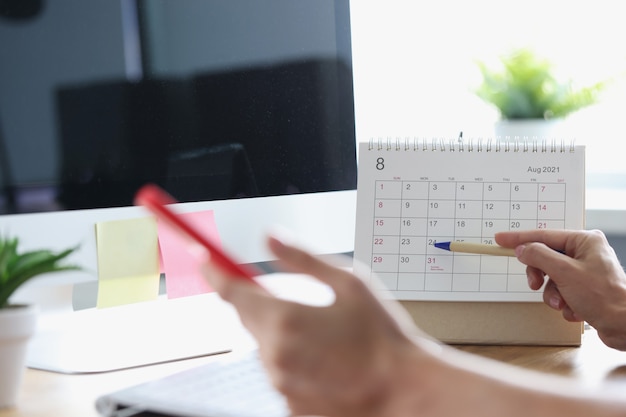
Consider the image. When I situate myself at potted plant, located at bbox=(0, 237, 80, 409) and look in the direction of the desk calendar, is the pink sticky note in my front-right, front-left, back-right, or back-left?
front-left

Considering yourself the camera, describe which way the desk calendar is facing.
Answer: facing the viewer

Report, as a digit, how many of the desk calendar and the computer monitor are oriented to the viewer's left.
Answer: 0

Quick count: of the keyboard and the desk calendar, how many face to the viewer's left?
0

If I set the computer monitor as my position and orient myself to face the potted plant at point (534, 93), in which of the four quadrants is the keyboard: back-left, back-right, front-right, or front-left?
back-right

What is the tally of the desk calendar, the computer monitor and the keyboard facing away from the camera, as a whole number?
0

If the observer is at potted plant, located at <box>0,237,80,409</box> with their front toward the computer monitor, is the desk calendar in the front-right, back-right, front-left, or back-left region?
front-right

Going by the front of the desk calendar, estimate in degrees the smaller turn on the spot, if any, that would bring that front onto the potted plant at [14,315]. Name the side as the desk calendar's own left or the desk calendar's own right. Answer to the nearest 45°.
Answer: approximately 45° to the desk calendar's own right

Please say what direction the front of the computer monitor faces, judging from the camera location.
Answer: facing the viewer and to the right of the viewer

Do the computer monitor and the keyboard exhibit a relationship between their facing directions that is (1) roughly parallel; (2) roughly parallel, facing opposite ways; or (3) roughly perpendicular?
roughly parallel

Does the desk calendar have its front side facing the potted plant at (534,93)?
no
